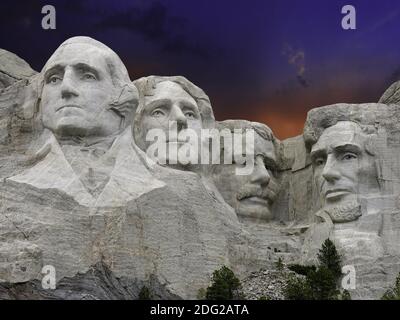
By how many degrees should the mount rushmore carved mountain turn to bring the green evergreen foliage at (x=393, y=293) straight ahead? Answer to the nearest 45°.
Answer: approximately 90° to its left

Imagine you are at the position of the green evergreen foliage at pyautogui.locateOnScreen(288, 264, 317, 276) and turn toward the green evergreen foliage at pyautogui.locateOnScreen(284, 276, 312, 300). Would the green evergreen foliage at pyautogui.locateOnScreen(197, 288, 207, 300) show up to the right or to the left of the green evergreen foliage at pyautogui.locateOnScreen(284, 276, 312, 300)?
right

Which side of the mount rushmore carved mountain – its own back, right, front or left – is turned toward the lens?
front
